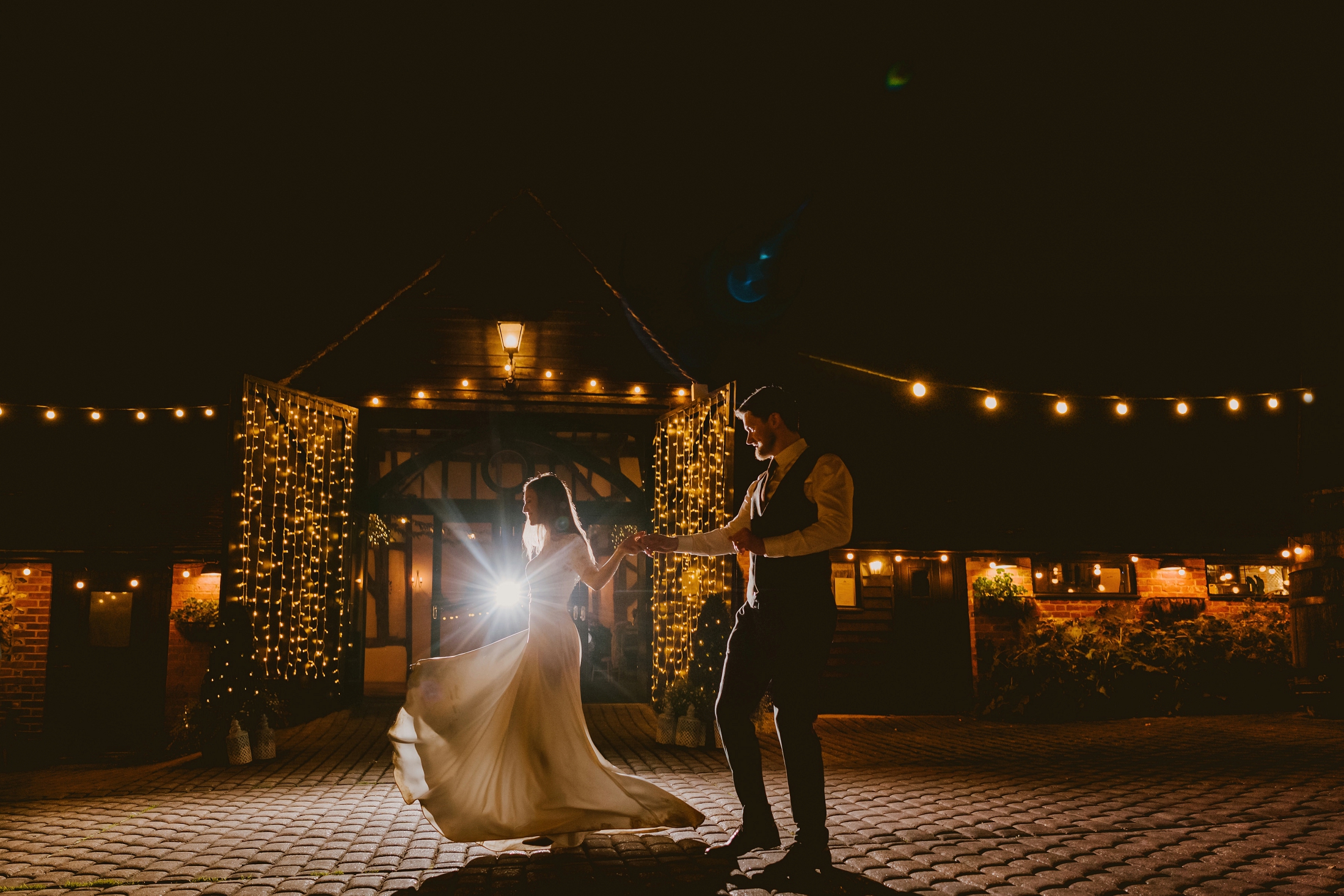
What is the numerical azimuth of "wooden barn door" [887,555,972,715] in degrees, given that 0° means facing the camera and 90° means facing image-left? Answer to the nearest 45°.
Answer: approximately 0°

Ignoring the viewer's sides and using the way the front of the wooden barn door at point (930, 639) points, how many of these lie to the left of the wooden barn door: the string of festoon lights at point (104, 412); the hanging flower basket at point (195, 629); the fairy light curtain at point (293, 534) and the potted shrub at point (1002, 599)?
1

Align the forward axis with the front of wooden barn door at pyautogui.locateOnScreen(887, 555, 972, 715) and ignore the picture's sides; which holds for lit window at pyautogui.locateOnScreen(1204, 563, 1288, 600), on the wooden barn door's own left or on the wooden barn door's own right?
on the wooden barn door's own left

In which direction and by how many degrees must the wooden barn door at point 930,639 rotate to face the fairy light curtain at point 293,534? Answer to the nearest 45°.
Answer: approximately 45° to its right

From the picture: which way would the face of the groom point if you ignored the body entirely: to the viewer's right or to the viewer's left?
to the viewer's left

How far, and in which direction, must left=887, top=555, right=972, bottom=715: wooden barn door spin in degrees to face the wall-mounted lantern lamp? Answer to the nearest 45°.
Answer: approximately 45° to its right

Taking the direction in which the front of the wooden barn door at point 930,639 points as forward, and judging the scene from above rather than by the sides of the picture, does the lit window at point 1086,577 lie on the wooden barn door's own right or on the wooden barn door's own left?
on the wooden barn door's own left

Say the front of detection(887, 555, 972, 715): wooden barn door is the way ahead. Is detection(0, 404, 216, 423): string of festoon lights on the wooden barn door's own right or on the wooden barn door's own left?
on the wooden barn door's own right

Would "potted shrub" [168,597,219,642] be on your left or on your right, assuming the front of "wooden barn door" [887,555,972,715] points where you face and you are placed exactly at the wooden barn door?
on your right

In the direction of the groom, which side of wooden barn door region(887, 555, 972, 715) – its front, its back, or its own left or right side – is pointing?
front
